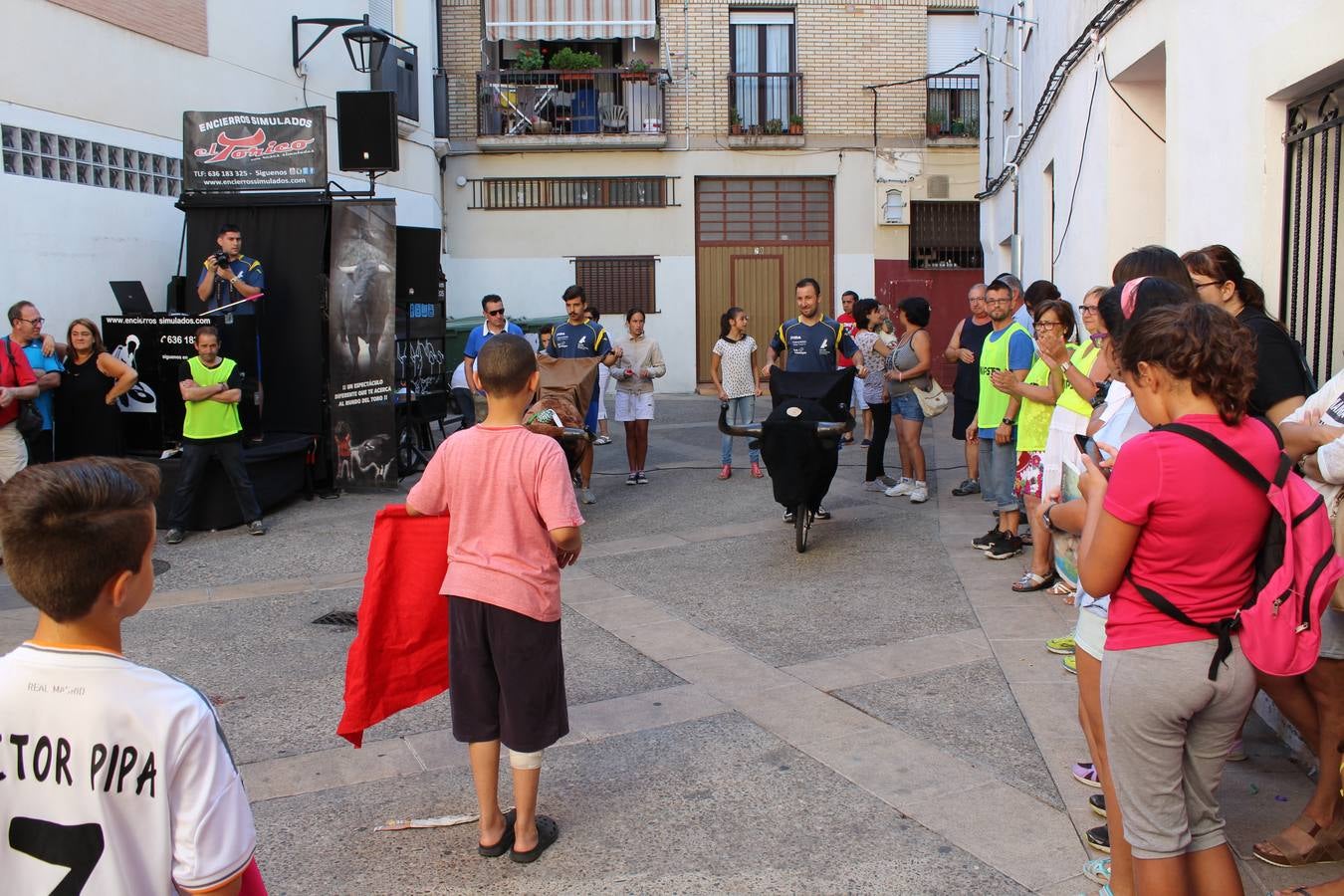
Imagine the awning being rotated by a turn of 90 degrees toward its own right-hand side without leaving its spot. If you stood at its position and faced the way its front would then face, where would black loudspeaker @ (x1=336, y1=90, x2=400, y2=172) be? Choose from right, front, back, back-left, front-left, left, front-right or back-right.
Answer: left

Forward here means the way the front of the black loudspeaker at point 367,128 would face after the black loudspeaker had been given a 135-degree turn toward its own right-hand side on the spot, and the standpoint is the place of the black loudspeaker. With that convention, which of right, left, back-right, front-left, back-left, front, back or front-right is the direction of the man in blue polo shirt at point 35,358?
left

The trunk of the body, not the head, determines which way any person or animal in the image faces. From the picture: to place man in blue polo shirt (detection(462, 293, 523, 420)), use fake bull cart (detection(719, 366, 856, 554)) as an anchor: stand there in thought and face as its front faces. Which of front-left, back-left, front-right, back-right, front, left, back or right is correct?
back-right

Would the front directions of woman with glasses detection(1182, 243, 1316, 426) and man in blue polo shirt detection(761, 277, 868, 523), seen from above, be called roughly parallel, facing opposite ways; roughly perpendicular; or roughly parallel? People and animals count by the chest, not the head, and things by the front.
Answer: roughly perpendicular

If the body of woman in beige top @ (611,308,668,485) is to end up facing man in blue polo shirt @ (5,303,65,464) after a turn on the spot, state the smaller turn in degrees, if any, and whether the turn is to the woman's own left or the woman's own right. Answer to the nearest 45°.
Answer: approximately 45° to the woman's own right

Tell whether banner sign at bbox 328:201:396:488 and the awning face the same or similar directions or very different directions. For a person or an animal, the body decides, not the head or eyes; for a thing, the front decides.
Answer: same or similar directions

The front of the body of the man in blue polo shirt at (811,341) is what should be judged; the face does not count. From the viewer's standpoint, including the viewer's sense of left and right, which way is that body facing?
facing the viewer

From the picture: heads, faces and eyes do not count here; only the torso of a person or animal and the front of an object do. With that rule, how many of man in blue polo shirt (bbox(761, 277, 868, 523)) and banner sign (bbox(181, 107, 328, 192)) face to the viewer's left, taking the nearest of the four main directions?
0

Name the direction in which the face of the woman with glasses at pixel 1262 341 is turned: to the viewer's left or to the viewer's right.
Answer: to the viewer's left

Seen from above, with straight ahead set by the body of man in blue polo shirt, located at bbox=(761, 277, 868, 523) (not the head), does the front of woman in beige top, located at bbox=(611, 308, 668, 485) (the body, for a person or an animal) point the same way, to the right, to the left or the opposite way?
the same way

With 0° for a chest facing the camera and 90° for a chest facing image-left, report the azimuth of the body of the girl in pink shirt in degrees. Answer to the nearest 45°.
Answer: approximately 135°

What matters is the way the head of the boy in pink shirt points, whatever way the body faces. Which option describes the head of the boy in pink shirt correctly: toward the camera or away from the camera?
away from the camera

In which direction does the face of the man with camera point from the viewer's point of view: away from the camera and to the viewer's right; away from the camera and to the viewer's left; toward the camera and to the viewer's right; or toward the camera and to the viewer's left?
toward the camera and to the viewer's right

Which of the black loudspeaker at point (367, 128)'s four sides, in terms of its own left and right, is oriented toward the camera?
front

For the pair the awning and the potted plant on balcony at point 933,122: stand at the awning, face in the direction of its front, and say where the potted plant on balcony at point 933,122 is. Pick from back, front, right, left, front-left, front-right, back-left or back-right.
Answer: left
